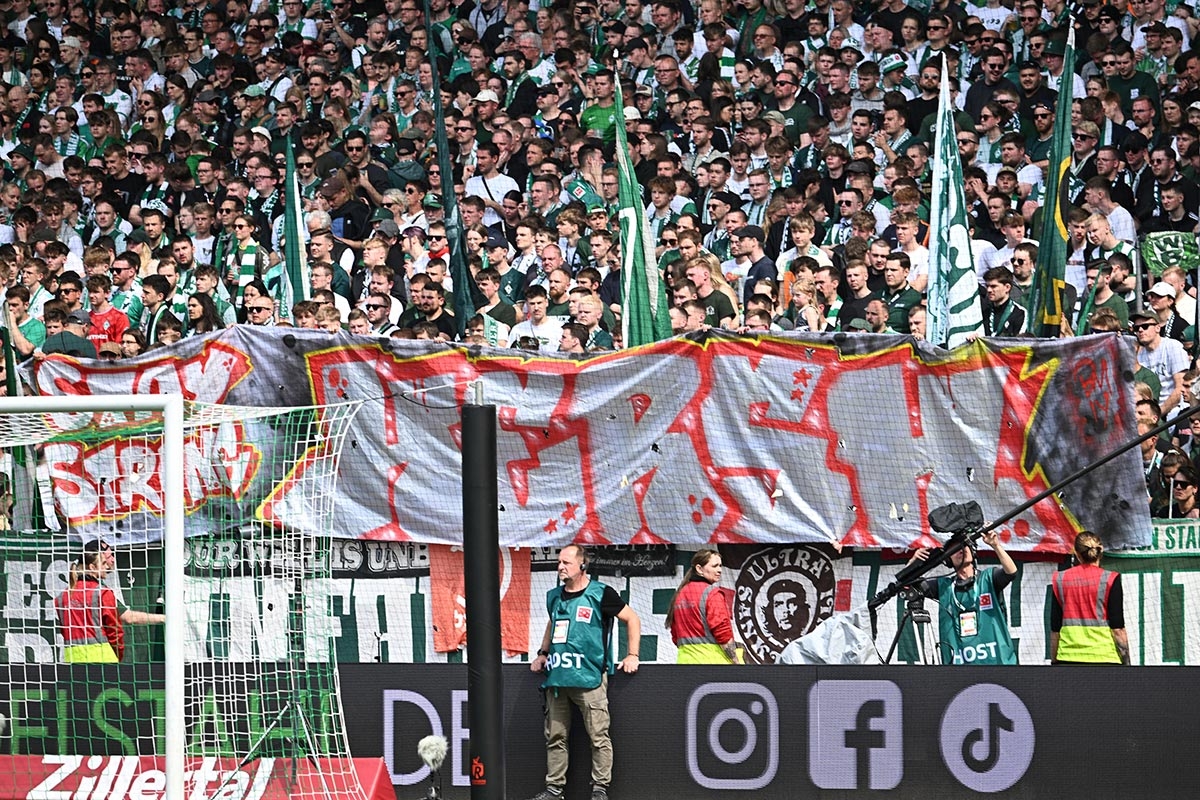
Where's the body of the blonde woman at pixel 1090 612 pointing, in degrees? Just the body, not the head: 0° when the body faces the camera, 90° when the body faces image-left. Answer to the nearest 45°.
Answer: approximately 180°

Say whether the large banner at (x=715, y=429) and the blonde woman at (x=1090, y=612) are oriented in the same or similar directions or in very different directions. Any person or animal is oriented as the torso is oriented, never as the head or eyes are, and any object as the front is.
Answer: very different directions

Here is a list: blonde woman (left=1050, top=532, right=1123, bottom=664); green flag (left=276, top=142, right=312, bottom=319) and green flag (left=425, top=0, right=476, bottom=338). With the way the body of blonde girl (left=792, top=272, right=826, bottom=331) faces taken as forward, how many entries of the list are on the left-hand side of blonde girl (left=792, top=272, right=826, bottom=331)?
1

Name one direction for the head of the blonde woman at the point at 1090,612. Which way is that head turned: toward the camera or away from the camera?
away from the camera

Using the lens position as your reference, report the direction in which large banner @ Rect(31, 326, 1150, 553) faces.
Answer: facing the viewer

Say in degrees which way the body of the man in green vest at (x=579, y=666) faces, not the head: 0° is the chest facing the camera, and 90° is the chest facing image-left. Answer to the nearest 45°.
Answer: approximately 45°
